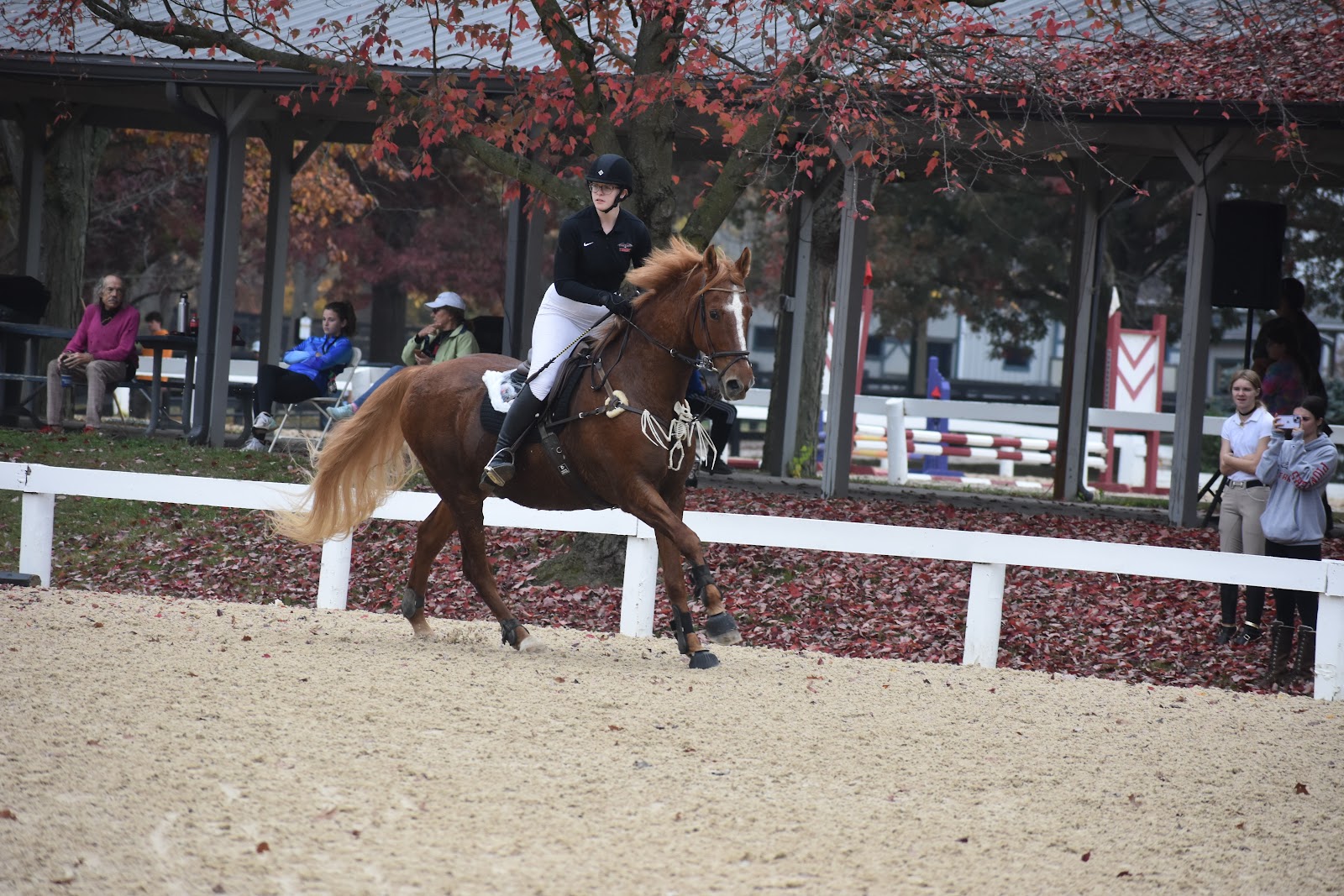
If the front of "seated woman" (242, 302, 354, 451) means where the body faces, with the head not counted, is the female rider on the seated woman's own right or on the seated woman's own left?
on the seated woman's own left

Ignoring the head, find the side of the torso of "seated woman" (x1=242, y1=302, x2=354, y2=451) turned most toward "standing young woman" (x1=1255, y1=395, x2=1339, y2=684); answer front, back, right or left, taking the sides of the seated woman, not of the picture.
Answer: left

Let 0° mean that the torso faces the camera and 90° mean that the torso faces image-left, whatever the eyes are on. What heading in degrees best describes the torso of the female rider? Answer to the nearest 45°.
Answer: approximately 315°

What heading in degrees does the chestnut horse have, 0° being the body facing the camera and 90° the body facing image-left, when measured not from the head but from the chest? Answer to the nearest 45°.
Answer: approximately 315°

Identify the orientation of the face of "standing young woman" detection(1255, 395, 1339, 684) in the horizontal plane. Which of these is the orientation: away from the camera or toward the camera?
toward the camera

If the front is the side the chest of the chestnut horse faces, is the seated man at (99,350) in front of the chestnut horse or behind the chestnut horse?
behind

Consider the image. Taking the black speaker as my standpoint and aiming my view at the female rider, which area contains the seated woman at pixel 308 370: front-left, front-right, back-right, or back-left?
front-right

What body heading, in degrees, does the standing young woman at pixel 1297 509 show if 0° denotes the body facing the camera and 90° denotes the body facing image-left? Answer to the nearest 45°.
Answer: approximately 45°

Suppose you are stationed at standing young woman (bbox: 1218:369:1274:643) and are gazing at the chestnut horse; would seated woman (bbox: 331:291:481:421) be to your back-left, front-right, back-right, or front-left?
front-right

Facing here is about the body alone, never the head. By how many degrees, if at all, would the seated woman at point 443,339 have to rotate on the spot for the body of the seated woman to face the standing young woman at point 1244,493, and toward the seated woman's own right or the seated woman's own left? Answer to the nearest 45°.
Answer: approximately 90° to the seated woman's own left

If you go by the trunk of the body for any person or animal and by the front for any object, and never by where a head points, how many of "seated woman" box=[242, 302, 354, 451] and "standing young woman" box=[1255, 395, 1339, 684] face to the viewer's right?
0

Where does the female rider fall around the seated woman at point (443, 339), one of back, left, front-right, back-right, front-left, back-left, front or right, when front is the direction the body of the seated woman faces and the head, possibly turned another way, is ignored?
front-left

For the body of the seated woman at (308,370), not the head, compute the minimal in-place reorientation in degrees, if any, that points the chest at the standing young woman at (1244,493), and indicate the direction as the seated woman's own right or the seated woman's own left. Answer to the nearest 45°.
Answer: approximately 90° to the seated woman's own left
